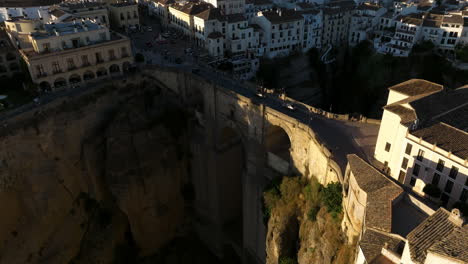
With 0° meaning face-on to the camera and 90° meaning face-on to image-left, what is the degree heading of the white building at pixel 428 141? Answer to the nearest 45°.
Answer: approximately 45°

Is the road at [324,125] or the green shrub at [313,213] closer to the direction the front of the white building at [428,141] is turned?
the green shrub

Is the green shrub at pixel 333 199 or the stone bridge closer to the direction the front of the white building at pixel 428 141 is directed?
the green shrub

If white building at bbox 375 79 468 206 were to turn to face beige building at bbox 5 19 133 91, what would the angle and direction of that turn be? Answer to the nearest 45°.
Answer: approximately 45° to its right

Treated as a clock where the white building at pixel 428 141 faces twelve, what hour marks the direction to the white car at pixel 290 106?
The white car is roughly at 2 o'clock from the white building.

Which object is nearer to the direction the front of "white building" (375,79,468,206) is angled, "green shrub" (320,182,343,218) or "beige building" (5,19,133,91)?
the green shrub
